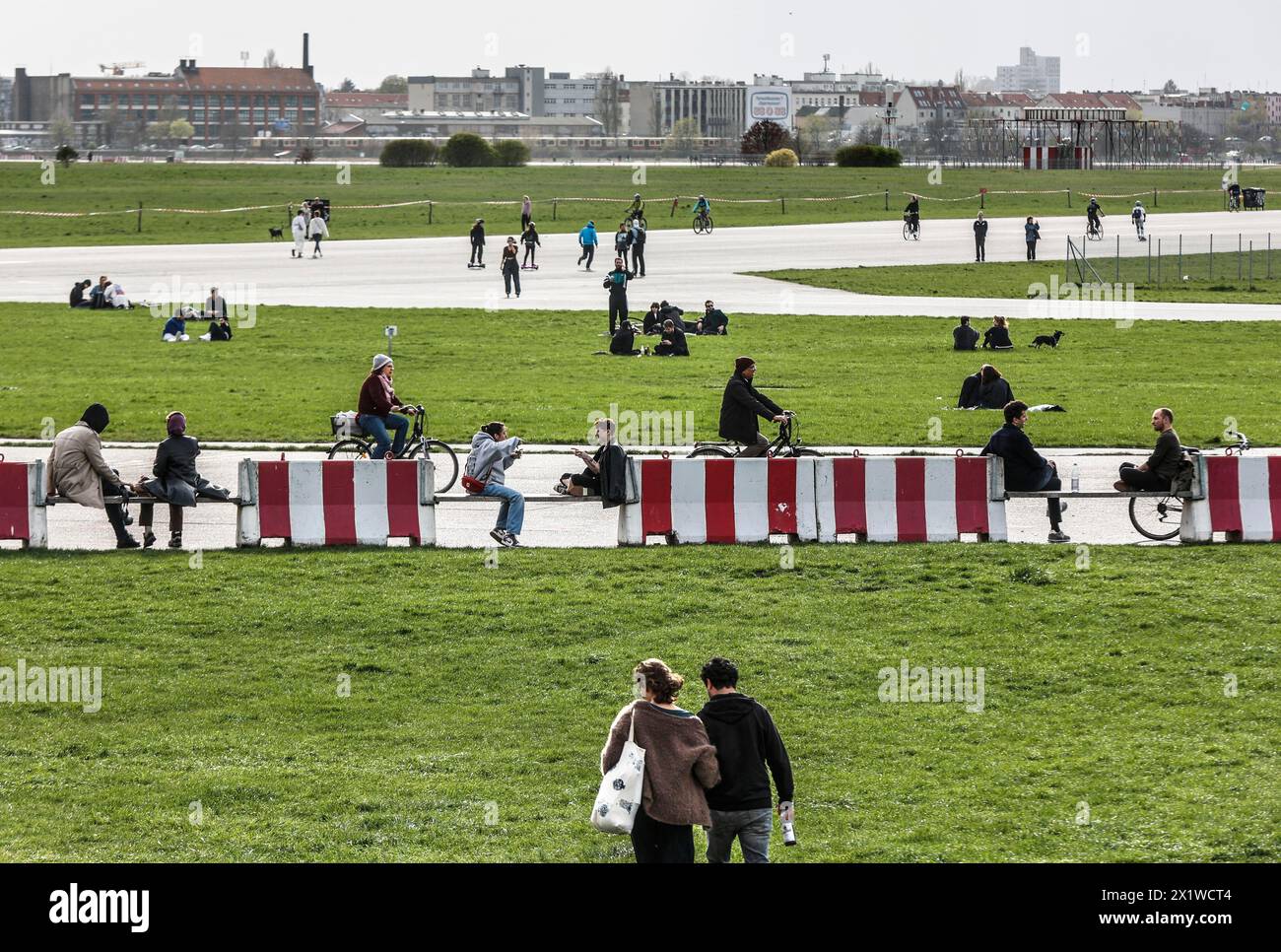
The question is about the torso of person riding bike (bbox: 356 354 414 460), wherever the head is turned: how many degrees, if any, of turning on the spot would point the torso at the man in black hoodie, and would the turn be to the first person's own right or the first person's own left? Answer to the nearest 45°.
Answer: approximately 90° to the first person's own right

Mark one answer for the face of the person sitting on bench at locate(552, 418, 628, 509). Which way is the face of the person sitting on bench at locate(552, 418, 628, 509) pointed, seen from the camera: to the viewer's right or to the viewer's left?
to the viewer's left

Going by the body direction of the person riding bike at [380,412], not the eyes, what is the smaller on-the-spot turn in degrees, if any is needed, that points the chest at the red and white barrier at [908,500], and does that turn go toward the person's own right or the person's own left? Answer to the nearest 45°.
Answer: approximately 45° to the person's own right

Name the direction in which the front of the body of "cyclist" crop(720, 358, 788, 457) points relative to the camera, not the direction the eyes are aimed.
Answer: to the viewer's right

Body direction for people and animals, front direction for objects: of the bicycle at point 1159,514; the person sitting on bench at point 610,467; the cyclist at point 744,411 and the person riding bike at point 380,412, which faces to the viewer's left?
the person sitting on bench

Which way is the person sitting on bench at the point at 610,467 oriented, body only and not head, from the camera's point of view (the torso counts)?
to the viewer's left

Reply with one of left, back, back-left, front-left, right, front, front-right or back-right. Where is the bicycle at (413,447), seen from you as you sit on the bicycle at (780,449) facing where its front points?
back

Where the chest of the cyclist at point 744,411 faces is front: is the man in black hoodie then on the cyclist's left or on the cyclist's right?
on the cyclist's right

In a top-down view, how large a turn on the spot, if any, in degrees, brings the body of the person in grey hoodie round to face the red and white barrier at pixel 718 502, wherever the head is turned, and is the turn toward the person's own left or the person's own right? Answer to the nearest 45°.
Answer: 0° — they already face it

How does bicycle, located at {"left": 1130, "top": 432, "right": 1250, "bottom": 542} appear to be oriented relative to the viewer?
to the viewer's right

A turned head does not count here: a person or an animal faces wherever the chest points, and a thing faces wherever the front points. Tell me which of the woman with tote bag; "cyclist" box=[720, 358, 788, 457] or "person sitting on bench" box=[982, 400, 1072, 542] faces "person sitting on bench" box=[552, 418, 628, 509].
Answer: the woman with tote bag

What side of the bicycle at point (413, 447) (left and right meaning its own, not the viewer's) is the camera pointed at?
right

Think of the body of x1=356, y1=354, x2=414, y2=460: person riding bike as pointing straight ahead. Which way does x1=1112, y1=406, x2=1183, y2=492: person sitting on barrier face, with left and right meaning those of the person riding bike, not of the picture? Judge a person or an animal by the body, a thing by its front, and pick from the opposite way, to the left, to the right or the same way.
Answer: the opposite way

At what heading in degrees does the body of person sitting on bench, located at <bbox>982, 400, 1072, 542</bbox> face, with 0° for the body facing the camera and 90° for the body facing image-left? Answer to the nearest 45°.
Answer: approximately 270°

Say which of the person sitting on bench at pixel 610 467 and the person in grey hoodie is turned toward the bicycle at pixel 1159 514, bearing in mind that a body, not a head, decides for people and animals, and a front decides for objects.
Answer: the person in grey hoodie
